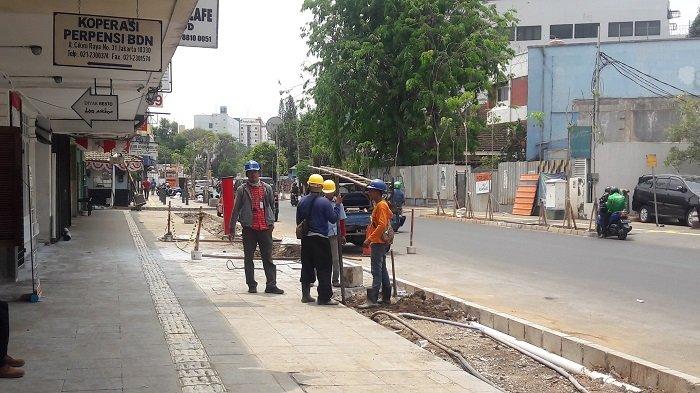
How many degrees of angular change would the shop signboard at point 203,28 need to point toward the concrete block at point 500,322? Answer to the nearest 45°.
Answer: approximately 45° to its left

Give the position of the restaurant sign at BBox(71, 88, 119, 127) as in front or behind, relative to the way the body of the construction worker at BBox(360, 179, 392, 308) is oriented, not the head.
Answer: in front

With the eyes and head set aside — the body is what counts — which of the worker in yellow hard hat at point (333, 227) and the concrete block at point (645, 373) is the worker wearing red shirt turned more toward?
the concrete block

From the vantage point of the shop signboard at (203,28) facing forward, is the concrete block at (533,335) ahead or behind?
ahead

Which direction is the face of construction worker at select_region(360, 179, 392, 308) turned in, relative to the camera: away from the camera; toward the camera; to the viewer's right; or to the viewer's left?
to the viewer's left

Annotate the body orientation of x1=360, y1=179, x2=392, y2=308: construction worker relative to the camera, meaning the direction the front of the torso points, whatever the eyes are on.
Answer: to the viewer's left

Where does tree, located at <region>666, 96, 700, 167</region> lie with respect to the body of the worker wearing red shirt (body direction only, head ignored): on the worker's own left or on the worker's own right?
on the worker's own left

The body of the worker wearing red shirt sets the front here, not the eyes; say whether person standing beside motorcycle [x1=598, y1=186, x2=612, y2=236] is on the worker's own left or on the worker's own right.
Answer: on the worker's own left
